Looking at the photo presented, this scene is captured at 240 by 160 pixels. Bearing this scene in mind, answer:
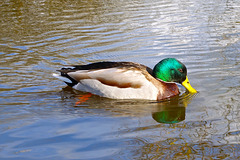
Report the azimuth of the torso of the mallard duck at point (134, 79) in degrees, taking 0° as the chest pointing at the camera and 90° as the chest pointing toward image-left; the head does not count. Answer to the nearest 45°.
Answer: approximately 270°
